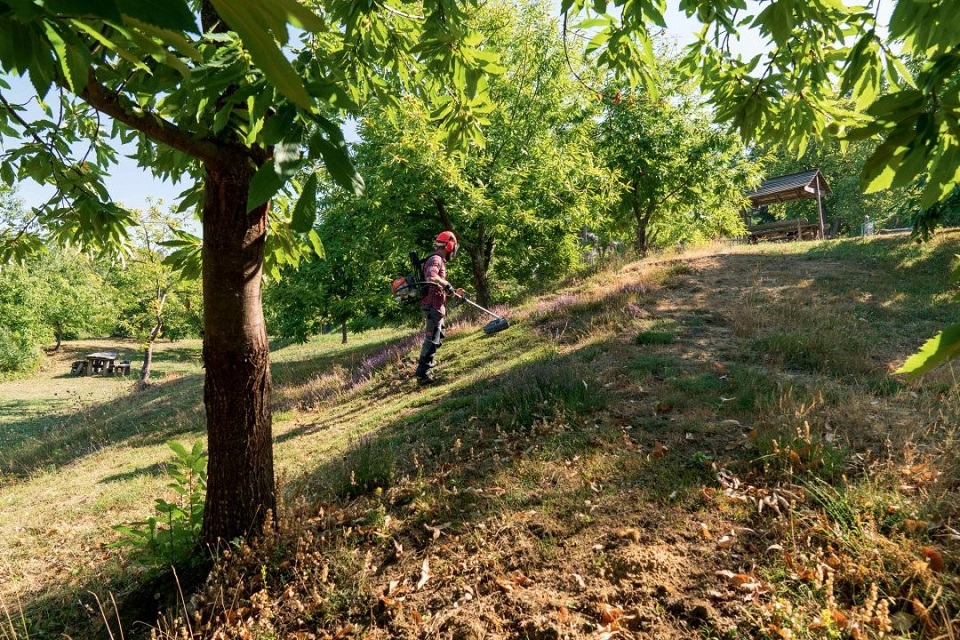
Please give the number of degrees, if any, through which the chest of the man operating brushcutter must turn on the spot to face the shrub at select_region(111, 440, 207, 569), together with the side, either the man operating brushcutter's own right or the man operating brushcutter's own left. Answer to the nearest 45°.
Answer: approximately 90° to the man operating brushcutter's own right

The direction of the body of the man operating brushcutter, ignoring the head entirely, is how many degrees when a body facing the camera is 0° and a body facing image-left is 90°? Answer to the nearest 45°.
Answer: approximately 270°

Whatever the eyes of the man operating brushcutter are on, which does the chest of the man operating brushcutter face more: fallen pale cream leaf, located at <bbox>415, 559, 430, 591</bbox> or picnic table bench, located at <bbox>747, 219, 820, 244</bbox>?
the picnic table bench

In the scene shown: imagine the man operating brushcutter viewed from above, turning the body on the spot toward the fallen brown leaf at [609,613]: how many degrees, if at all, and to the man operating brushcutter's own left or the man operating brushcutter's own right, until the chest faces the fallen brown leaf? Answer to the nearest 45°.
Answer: approximately 90° to the man operating brushcutter's own right

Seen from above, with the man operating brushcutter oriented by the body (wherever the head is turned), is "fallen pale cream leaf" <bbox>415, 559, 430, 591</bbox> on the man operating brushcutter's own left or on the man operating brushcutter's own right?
on the man operating brushcutter's own right

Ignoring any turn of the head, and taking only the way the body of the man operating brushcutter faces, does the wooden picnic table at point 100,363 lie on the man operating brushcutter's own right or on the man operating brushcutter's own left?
on the man operating brushcutter's own left

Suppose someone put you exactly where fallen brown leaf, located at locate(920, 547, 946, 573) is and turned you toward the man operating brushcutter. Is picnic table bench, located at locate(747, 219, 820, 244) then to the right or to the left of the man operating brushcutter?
right

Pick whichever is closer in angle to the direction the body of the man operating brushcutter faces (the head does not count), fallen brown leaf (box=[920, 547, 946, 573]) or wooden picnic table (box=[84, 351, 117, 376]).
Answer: the fallen brown leaf

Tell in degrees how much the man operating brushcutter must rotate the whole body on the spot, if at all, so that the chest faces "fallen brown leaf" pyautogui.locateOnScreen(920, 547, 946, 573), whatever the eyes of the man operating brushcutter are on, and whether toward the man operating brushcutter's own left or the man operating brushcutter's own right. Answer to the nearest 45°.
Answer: approximately 90° to the man operating brushcutter's own right

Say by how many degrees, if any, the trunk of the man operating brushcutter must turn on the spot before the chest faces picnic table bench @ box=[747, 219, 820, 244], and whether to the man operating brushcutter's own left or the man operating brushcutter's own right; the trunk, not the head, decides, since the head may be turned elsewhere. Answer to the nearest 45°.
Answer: approximately 45° to the man operating brushcutter's own left

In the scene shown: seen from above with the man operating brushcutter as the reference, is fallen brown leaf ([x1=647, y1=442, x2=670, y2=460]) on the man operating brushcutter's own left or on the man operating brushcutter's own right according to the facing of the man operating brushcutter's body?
on the man operating brushcutter's own right
